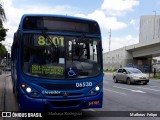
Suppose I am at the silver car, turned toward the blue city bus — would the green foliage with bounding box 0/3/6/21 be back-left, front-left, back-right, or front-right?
front-right

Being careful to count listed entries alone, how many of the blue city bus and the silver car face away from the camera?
0

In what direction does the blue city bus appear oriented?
toward the camera

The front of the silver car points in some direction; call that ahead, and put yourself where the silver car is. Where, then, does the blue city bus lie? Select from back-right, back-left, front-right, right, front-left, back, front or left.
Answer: front-right

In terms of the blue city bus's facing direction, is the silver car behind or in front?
behind

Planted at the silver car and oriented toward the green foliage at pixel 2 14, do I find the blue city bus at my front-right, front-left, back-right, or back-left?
front-left
